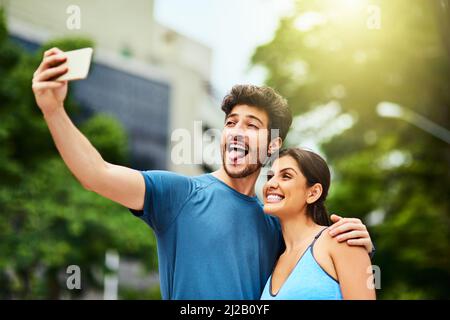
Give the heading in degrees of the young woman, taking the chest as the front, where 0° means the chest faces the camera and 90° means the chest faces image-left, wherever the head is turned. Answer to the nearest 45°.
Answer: approximately 45°
